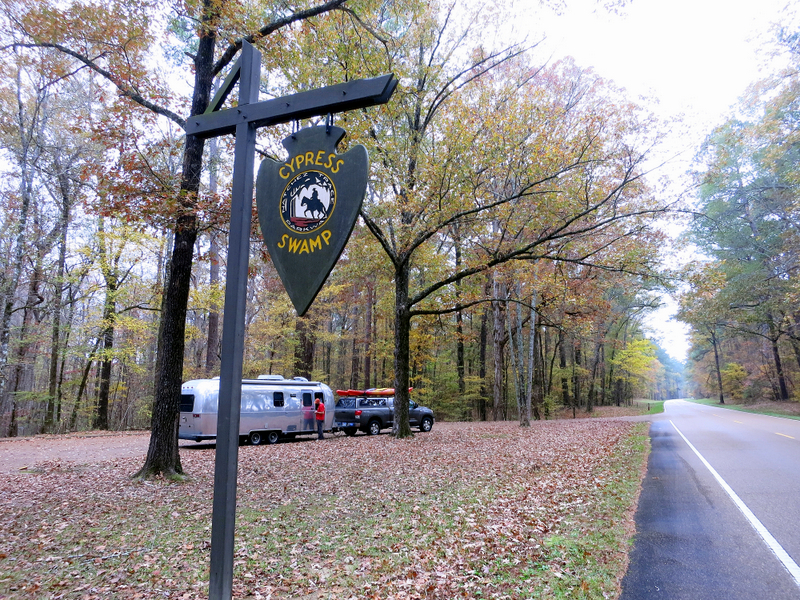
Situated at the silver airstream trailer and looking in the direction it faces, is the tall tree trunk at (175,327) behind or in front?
behind

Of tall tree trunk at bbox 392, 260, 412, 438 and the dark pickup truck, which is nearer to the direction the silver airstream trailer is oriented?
the dark pickup truck

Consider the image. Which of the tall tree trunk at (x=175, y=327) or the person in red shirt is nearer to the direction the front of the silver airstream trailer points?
the person in red shirt

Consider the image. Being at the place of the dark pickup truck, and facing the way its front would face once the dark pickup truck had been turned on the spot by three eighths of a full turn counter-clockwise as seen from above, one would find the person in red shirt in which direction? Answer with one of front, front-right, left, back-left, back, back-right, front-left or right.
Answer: front-left

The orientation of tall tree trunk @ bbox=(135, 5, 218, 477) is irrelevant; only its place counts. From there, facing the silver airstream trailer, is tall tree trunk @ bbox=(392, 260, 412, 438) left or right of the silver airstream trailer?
right

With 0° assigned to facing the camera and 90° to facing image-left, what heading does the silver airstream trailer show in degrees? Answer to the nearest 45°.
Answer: approximately 225°

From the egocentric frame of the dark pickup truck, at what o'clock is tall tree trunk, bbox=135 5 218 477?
The tall tree trunk is roughly at 5 o'clock from the dark pickup truck.

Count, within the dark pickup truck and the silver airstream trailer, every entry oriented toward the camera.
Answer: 0

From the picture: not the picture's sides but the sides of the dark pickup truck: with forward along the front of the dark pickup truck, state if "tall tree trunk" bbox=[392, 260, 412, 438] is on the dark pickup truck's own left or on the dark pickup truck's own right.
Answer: on the dark pickup truck's own right

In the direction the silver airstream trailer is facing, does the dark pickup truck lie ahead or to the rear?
ahead

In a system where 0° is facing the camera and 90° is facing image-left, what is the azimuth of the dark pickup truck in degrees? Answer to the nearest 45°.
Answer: approximately 225°

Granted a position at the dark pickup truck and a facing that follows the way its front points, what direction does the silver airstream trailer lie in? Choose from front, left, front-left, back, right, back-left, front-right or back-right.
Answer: back
